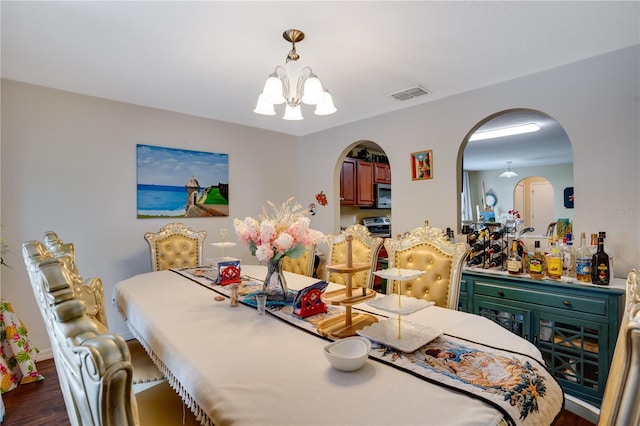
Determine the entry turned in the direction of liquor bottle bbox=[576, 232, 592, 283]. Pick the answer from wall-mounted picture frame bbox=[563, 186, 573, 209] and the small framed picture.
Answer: the wall-mounted picture frame

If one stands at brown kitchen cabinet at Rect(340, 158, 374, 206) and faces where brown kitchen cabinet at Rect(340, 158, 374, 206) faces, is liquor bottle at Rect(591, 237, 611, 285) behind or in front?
in front

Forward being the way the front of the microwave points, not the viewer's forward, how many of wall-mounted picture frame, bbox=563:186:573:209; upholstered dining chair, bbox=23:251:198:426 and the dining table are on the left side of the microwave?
1

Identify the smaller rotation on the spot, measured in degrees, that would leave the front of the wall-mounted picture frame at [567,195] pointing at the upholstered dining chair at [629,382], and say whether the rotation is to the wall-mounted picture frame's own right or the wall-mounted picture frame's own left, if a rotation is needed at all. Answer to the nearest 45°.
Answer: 0° — it already faces it

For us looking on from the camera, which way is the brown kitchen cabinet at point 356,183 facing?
facing the viewer and to the right of the viewer

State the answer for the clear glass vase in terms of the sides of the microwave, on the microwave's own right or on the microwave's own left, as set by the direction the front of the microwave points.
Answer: on the microwave's own right

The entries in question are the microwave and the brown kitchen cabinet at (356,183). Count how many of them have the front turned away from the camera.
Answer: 0

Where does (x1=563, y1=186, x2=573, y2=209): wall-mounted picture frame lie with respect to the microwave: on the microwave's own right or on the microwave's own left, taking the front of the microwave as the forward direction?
on the microwave's own left

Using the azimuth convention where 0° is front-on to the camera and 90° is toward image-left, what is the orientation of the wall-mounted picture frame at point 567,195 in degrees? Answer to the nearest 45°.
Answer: approximately 0°

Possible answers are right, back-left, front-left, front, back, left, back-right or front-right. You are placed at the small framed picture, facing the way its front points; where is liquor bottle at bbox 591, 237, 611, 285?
left

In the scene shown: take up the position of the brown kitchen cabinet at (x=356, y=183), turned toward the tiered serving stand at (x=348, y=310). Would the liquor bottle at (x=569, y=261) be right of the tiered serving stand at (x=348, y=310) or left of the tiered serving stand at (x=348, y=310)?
left

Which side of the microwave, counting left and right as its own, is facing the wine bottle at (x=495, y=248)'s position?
front
